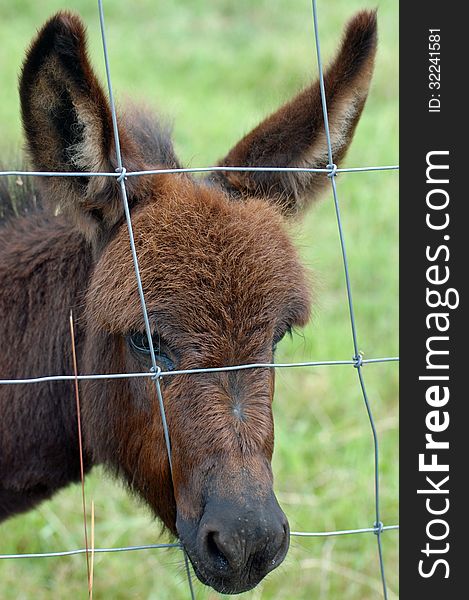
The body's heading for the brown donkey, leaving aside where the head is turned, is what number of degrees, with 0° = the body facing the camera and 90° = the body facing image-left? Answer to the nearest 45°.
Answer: approximately 315°
